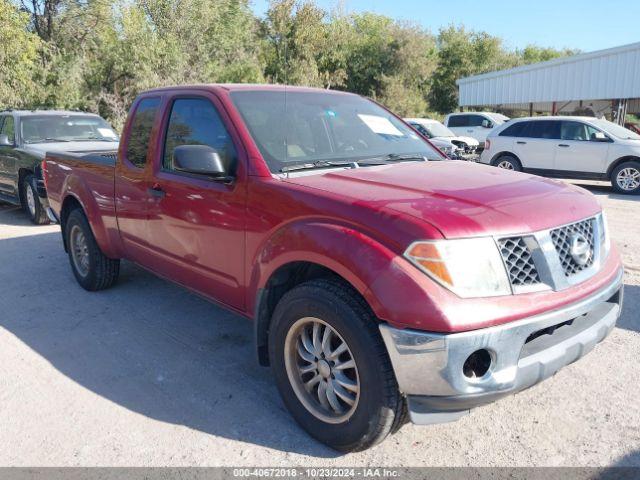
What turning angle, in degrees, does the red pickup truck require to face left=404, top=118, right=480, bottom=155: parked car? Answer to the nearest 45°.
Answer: approximately 135° to its left

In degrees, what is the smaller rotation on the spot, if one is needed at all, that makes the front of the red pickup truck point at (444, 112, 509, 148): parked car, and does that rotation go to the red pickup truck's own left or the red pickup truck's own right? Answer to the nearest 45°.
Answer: approximately 135° to the red pickup truck's own left

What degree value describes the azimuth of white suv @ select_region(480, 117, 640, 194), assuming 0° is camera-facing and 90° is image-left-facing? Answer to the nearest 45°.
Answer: approximately 315°

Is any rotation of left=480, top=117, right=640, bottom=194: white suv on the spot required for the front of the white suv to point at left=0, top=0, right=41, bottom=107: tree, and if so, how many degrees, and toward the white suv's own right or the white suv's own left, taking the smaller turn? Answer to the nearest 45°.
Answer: approximately 135° to the white suv's own right

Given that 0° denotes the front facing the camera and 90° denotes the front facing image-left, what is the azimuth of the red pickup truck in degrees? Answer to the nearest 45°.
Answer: approximately 315°

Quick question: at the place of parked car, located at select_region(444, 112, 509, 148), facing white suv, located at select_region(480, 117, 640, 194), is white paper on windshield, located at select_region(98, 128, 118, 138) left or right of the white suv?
right
